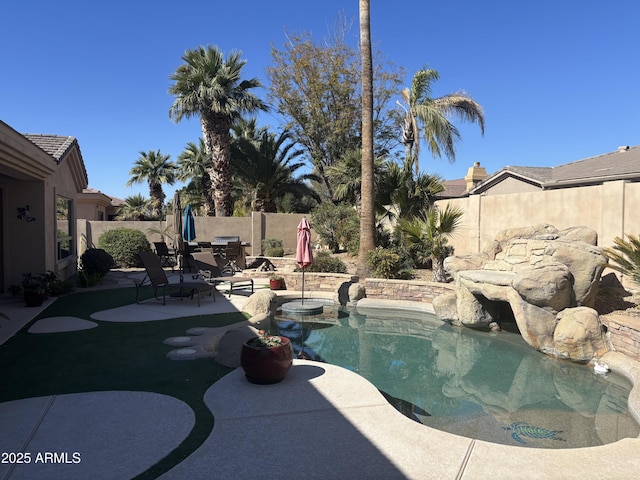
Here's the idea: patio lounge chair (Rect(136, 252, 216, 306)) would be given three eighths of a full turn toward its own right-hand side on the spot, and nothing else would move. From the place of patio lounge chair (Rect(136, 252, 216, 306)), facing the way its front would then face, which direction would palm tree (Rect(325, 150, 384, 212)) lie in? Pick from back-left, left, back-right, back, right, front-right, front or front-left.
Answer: back

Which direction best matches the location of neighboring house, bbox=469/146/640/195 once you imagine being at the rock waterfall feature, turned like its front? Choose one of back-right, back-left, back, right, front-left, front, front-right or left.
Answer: back-right

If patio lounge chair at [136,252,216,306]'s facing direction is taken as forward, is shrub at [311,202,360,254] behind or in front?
in front

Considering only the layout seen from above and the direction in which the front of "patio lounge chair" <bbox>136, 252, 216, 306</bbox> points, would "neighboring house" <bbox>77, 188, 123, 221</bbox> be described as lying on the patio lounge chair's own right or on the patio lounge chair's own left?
on the patio lounge chair's own left

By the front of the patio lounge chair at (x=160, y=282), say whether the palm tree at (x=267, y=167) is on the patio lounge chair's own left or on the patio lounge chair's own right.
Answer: on the patio lounge chair's own left

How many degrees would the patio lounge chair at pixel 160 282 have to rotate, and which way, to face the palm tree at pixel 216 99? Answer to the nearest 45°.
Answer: approximately 90° to its left

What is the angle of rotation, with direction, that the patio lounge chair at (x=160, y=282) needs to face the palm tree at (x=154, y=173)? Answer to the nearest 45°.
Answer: approximately 90° to its left

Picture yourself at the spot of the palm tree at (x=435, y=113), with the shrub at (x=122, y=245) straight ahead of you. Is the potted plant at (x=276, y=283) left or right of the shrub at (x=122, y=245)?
left

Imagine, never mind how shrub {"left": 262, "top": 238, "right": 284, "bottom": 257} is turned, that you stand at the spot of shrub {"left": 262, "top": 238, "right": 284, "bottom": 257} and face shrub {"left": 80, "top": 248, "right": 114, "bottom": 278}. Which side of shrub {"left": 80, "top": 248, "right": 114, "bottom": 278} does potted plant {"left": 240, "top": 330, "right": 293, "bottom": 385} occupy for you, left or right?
left

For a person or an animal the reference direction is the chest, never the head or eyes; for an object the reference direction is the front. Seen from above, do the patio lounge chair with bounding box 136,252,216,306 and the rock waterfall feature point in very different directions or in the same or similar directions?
very different directions

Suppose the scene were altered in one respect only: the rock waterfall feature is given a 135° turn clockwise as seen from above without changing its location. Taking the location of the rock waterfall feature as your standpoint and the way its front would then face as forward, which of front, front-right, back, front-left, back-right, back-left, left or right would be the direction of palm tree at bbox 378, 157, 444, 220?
front-left

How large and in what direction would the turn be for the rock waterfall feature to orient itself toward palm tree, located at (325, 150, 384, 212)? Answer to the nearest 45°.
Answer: approximately 90° to its right

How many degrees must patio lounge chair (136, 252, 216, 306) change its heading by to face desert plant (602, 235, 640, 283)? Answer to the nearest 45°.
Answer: approximately 45° to its right

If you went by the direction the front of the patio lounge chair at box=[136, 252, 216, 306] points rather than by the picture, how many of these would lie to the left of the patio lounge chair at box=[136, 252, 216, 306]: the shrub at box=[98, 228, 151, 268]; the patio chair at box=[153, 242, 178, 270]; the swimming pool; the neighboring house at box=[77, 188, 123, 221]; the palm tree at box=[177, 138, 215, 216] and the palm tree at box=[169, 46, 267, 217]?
5

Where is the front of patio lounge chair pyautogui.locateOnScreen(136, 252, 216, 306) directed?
to the viewer's right

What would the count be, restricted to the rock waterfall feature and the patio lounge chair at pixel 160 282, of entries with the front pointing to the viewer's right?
1

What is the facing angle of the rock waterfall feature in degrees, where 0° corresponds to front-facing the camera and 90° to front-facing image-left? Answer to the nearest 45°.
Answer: approximately 45°
